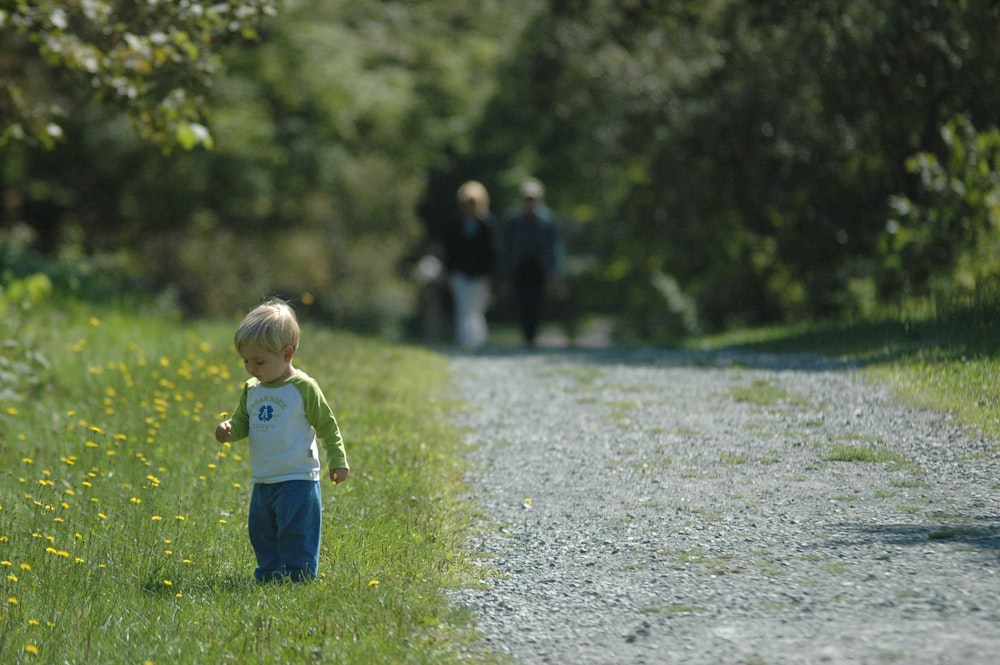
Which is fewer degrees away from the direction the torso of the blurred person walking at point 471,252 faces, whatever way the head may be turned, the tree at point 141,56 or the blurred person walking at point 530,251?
the tree

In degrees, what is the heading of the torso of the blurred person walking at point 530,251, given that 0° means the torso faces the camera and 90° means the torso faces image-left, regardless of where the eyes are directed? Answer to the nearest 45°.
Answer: approximately 0°

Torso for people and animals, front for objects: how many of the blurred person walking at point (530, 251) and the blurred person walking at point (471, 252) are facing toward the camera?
2

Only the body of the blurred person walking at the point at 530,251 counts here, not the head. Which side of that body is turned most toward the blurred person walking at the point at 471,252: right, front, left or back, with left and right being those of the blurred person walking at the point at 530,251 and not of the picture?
right

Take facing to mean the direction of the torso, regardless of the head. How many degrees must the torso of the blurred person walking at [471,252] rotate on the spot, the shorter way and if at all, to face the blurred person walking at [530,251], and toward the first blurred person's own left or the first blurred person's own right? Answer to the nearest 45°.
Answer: approximately 90° to the first blurred person's own left

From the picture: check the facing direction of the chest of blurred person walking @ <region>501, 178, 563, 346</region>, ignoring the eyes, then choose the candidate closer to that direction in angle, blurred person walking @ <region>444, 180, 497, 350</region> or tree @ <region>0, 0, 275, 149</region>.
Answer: the tree

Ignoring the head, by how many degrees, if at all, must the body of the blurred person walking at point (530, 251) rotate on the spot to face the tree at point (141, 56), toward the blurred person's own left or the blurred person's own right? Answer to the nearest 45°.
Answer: approximately 45° to the blurred person's own right
